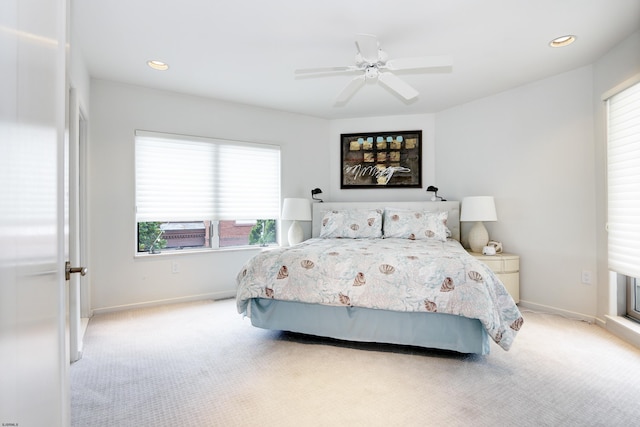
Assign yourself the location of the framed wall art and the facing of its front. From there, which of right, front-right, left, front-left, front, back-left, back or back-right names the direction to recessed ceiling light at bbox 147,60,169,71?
front-right

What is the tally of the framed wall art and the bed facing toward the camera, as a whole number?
2

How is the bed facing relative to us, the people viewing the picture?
facing the viewer

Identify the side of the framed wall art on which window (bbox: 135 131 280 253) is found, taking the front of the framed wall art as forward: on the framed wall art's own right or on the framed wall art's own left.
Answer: on the framed wall art's own right

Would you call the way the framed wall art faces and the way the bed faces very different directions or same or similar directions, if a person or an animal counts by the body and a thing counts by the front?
same or similar directions

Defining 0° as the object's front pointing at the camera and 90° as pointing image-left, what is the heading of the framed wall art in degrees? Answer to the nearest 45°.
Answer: approximately 0°

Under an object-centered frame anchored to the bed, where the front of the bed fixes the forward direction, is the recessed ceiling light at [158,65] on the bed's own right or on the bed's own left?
on the bed's own right

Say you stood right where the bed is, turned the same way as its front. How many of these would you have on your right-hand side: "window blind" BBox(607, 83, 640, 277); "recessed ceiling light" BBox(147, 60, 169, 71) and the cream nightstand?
1

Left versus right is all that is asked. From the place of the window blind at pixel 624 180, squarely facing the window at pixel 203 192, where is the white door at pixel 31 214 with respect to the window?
left
